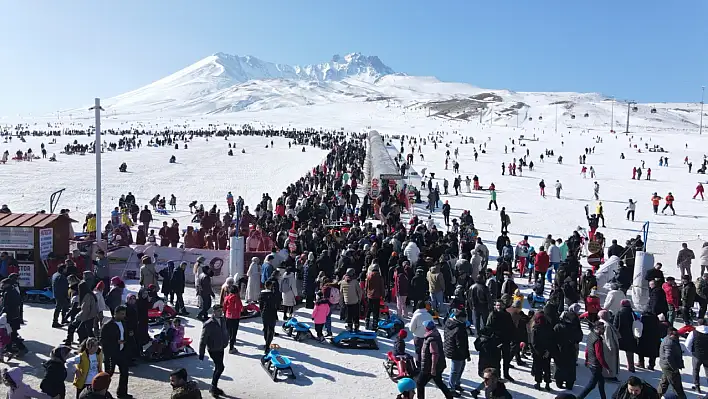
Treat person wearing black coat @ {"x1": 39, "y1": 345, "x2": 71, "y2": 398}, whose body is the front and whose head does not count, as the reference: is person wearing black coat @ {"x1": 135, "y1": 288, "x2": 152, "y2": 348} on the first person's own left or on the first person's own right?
on the first person's own left

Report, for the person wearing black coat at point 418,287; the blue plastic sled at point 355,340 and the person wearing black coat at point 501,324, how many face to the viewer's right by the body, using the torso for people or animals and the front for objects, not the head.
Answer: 0

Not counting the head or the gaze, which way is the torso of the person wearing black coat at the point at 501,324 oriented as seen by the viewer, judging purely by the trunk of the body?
toward the camera

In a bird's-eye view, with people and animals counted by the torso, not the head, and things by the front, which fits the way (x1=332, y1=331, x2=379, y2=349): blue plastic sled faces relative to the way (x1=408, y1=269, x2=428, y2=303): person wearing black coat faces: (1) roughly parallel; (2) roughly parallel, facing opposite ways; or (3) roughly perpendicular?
roughly perpendicular

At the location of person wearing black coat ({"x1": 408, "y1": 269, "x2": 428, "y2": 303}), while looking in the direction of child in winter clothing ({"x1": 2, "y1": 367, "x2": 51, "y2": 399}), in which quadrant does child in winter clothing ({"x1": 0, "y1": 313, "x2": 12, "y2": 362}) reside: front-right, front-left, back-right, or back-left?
front-right

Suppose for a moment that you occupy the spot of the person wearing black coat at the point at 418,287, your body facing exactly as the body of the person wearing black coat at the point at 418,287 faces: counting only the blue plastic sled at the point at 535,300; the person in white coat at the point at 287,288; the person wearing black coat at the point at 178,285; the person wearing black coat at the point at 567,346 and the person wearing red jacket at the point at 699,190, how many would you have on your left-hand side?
2

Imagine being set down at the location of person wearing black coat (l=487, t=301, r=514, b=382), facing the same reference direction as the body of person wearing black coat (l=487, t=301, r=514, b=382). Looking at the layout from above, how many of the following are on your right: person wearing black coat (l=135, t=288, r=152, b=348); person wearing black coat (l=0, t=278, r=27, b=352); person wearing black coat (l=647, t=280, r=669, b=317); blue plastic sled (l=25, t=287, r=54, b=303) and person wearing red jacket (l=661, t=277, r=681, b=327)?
3

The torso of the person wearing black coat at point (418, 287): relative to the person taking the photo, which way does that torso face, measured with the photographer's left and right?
facing away from the viewer

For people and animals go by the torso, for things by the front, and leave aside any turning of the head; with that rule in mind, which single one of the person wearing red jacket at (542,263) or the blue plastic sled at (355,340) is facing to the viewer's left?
the blue plastic sled
